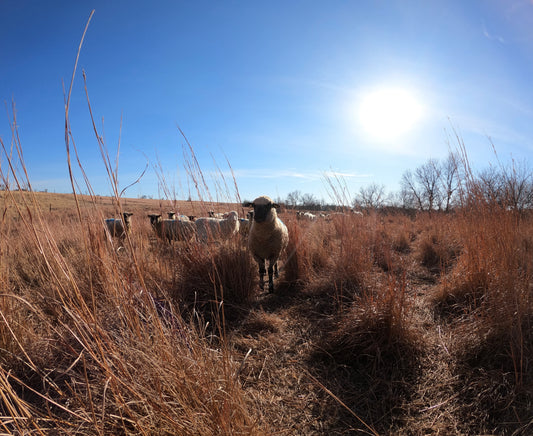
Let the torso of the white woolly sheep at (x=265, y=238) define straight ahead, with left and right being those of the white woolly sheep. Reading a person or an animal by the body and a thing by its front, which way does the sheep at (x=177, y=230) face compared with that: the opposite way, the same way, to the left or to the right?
to the right

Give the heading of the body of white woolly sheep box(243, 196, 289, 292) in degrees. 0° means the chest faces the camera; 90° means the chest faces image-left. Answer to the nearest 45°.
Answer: approximately 0°

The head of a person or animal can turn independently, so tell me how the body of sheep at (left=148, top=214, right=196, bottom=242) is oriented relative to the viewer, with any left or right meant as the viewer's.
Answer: facing to the left of the viewer

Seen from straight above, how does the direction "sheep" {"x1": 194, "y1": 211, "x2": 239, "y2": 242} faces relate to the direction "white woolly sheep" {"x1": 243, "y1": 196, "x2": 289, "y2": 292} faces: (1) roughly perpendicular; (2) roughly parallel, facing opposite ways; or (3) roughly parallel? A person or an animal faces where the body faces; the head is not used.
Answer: roughly perpendicular

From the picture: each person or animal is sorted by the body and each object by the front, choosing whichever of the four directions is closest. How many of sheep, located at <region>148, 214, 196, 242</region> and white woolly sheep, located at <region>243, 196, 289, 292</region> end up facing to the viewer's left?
1
